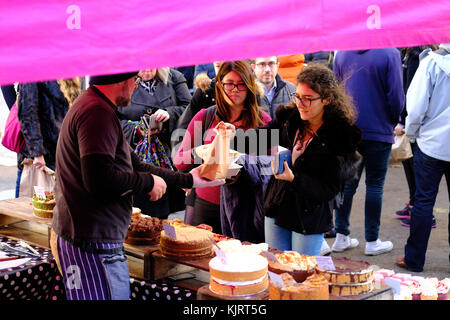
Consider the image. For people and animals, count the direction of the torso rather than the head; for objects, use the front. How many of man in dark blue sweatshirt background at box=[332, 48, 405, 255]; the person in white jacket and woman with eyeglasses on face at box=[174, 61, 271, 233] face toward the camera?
1

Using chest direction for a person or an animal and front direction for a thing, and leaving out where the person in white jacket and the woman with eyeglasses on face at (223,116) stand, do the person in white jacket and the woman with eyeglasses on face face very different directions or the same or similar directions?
very different directions

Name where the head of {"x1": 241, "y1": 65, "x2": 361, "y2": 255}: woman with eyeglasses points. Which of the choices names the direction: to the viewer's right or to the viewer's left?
to the viewer's left

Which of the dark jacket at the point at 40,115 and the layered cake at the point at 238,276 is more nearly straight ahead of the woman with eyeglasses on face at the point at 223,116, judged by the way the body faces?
the layered cake

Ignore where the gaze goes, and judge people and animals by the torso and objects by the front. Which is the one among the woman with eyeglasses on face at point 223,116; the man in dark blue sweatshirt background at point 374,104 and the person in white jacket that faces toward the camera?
the woman with eyeglasses on face

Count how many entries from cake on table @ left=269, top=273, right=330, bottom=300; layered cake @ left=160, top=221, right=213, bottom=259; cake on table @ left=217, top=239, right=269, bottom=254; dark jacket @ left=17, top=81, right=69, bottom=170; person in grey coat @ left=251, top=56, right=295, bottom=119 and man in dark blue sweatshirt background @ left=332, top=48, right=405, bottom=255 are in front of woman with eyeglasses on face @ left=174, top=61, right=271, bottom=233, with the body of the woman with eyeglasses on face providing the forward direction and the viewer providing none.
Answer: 3

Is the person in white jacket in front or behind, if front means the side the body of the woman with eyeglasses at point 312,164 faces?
behind

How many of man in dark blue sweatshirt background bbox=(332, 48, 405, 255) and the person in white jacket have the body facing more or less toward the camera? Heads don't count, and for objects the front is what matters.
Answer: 0

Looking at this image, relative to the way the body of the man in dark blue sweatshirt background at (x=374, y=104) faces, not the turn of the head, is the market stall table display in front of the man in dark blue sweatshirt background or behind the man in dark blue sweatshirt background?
behind

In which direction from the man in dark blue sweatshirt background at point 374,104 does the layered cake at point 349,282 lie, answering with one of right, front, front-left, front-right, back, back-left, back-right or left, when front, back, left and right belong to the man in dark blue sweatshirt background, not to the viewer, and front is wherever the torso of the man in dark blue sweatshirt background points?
back-right

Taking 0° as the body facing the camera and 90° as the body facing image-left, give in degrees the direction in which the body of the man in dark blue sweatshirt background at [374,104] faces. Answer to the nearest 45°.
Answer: approximately 225°
